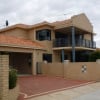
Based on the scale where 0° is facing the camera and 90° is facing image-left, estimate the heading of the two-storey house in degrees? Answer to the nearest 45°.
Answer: approximately 315°

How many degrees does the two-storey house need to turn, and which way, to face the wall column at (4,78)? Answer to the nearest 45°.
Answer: approximately 45° to its right

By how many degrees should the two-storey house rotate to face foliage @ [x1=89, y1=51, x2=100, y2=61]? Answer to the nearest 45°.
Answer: approximately 45° to its left
